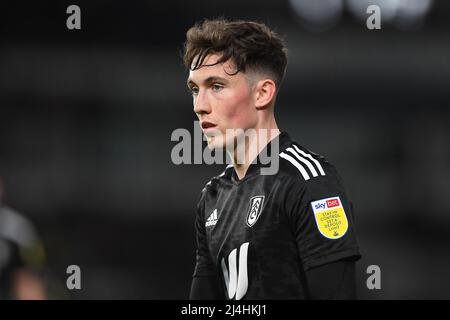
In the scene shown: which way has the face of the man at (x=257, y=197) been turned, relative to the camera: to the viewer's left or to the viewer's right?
to the viewer's left

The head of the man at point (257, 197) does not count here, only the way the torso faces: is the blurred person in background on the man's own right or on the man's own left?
on the man's own right

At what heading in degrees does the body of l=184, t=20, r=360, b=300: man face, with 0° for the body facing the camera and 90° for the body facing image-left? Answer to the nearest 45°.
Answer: approximately 45°
